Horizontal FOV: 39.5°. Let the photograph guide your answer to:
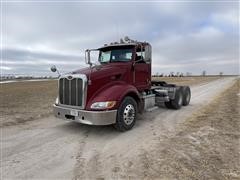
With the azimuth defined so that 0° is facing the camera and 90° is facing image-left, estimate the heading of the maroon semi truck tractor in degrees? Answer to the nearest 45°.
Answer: approximately 45°
